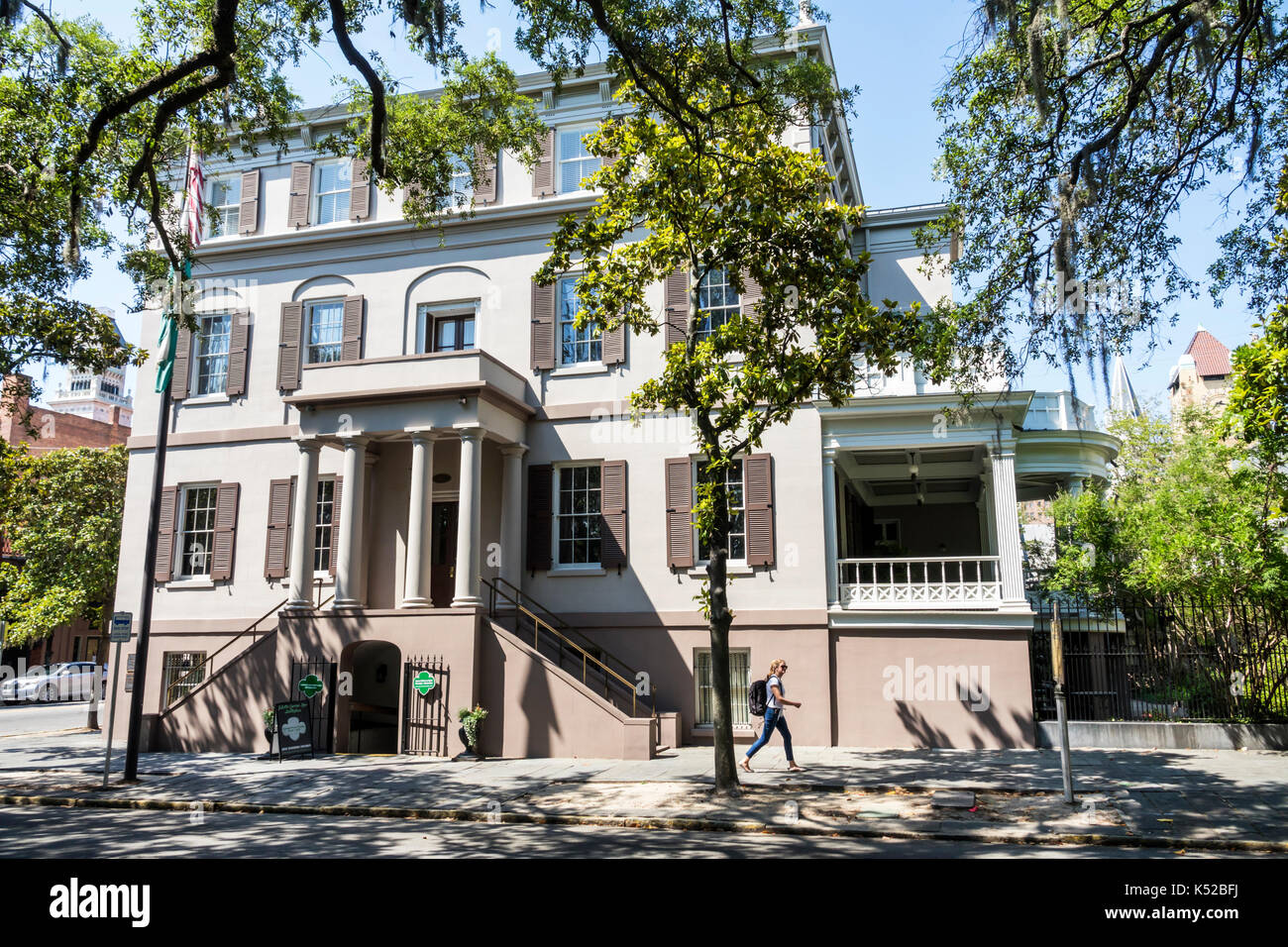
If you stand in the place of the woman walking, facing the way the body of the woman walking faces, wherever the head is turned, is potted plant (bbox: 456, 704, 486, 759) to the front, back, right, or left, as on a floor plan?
back

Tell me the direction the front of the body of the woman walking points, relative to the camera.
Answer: to the viewer's right

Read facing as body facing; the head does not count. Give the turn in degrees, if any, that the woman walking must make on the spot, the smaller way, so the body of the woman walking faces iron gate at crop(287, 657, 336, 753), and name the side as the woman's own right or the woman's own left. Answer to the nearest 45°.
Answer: approximately 180°

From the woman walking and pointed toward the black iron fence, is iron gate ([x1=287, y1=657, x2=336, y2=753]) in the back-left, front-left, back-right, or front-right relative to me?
back-left

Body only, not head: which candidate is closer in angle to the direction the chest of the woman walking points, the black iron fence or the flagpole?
the black iron fence

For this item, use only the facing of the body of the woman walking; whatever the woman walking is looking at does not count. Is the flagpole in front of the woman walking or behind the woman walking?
behind

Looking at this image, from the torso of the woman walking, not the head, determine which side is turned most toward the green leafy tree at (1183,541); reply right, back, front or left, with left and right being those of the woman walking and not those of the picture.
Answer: front

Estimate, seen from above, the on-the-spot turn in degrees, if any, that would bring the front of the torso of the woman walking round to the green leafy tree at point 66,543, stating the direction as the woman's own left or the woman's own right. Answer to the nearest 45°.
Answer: approximately 135° to the woman's own left

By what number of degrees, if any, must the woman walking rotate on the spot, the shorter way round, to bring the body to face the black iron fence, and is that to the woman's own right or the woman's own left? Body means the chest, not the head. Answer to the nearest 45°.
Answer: approximately 45° to the woman's own left

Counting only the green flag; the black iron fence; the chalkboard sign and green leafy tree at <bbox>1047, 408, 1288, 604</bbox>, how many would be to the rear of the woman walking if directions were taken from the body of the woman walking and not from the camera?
2

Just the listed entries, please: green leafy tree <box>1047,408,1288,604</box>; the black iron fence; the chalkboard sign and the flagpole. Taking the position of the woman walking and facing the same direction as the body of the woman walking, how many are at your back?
2

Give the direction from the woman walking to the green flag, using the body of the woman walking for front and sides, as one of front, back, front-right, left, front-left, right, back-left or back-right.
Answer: back
